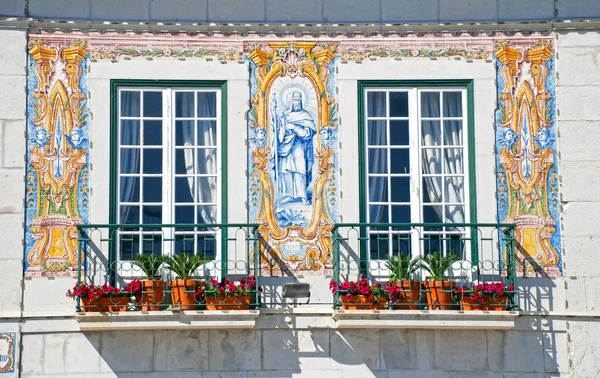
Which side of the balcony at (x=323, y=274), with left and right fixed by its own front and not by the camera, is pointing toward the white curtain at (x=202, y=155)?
right

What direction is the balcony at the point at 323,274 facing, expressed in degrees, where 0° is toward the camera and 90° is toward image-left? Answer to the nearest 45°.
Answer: approximately 0°

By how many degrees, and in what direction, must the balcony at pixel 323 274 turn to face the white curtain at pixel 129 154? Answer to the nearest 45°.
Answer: approximately 90° to its right

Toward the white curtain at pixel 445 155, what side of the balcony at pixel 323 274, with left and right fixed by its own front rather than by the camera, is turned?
left
